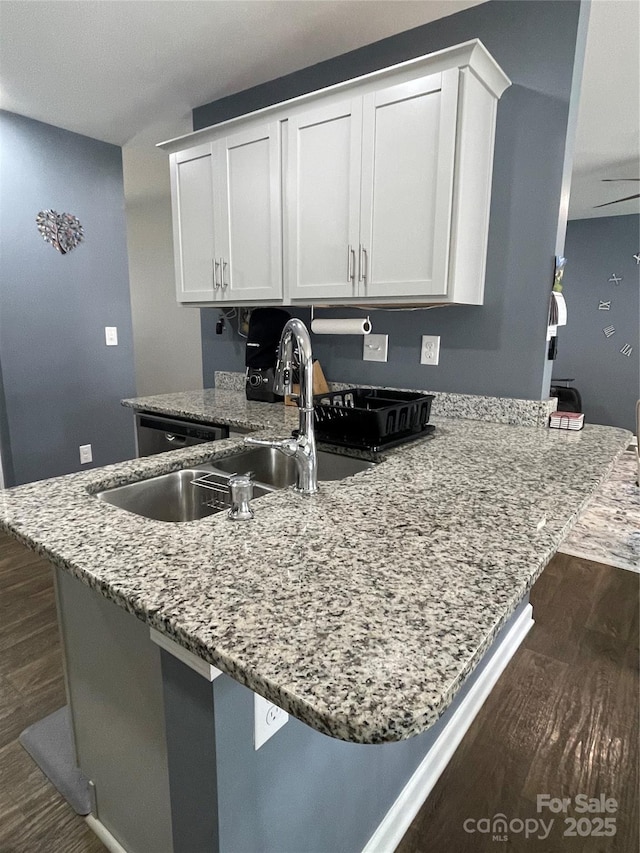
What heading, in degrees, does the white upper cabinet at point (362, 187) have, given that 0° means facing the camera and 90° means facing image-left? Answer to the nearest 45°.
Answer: approximately 45°

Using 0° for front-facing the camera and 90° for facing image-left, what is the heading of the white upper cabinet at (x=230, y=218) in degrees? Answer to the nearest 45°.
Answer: approximately 45°

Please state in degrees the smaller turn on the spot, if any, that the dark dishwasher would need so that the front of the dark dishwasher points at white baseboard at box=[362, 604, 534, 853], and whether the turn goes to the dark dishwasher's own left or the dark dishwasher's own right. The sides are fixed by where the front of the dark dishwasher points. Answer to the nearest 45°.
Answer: approximately 90° to the dark dishwasher's own left

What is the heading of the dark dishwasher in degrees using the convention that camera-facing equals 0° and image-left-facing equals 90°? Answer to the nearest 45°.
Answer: approximately 45°

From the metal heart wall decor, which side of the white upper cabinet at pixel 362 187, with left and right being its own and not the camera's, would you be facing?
right

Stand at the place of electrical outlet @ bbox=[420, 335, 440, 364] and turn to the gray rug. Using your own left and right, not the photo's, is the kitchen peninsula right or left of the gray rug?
left

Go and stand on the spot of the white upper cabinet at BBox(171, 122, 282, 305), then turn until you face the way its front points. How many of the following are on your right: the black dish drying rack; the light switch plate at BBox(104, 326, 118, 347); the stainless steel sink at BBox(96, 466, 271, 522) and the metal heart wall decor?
2

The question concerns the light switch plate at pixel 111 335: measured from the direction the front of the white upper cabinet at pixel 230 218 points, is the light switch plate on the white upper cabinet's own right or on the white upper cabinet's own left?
on the white upper cabinet's own right

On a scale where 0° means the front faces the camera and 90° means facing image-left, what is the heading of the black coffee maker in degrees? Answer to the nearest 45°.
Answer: approximately 45°
